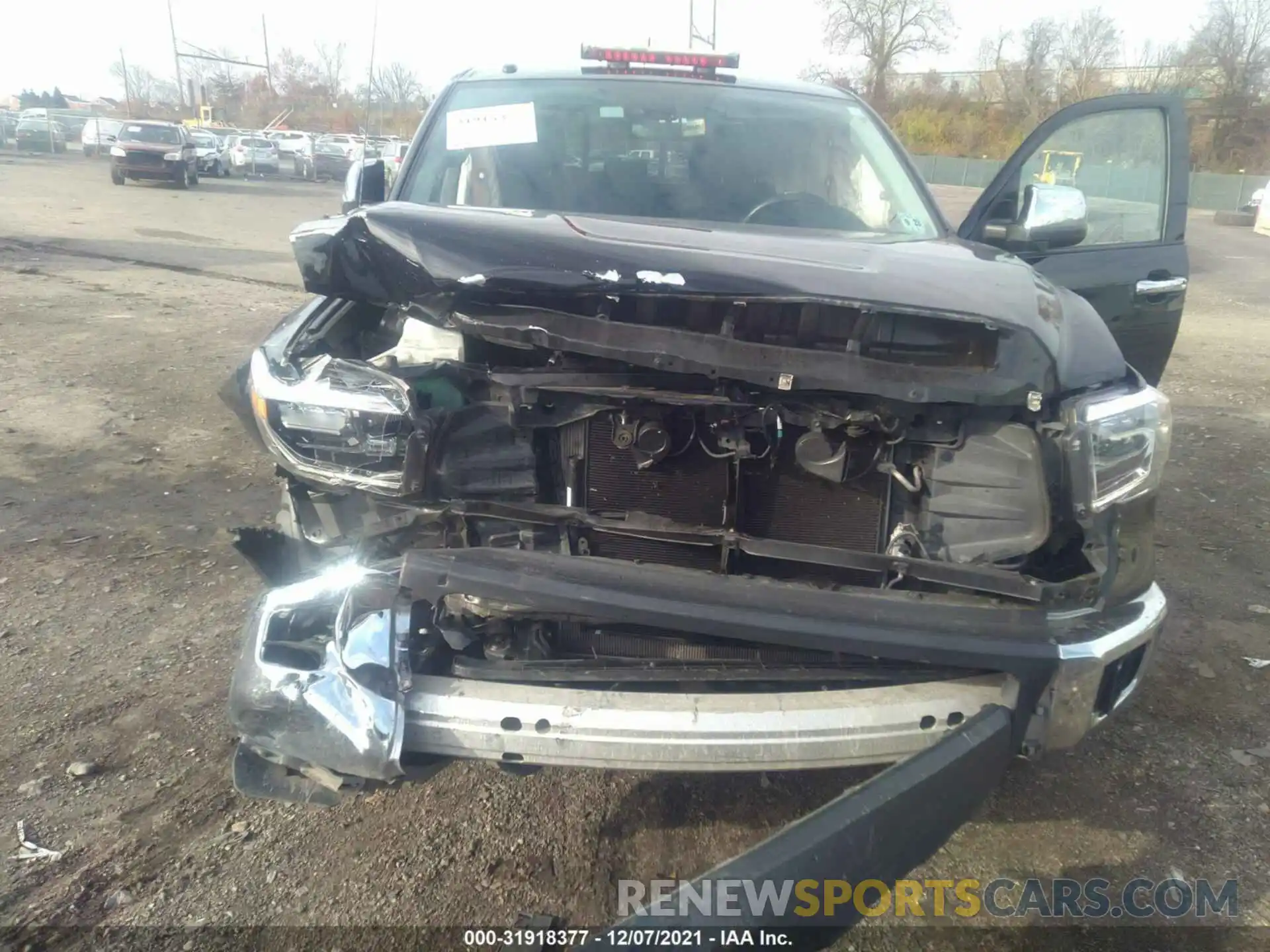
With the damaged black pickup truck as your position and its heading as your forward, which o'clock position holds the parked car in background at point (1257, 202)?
The parked car in background is roughly at 7 o'clock from the damaged black pickup truck.

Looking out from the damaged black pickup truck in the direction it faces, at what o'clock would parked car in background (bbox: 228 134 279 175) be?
The parked car in background is roughly at 5 o'clock from the damaged black pickup truck.

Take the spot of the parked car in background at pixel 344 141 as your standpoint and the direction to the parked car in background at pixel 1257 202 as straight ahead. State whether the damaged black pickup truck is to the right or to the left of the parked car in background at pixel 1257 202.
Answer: right

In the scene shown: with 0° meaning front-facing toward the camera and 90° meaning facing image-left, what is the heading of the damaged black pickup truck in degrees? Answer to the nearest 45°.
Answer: approximately 0°

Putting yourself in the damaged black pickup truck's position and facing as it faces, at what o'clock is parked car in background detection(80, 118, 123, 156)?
The parked car in background is roughly at 5 o'clock from the damaged black pickup truck.

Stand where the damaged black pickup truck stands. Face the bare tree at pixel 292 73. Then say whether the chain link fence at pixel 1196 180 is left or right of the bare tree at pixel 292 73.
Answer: right

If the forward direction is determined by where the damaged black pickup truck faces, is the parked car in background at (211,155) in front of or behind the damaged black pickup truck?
behind
